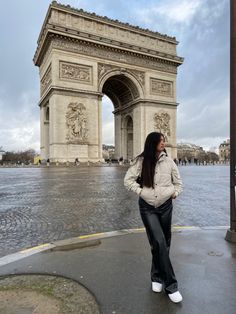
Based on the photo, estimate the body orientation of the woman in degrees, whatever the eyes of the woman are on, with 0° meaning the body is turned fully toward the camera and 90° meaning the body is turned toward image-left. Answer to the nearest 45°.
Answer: approximately 0°

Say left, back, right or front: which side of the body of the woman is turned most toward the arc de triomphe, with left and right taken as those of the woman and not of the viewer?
back

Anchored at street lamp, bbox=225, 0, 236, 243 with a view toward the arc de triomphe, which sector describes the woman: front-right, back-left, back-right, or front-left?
back-left

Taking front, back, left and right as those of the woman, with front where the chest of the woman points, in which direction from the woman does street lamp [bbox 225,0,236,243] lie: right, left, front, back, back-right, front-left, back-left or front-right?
back-left
